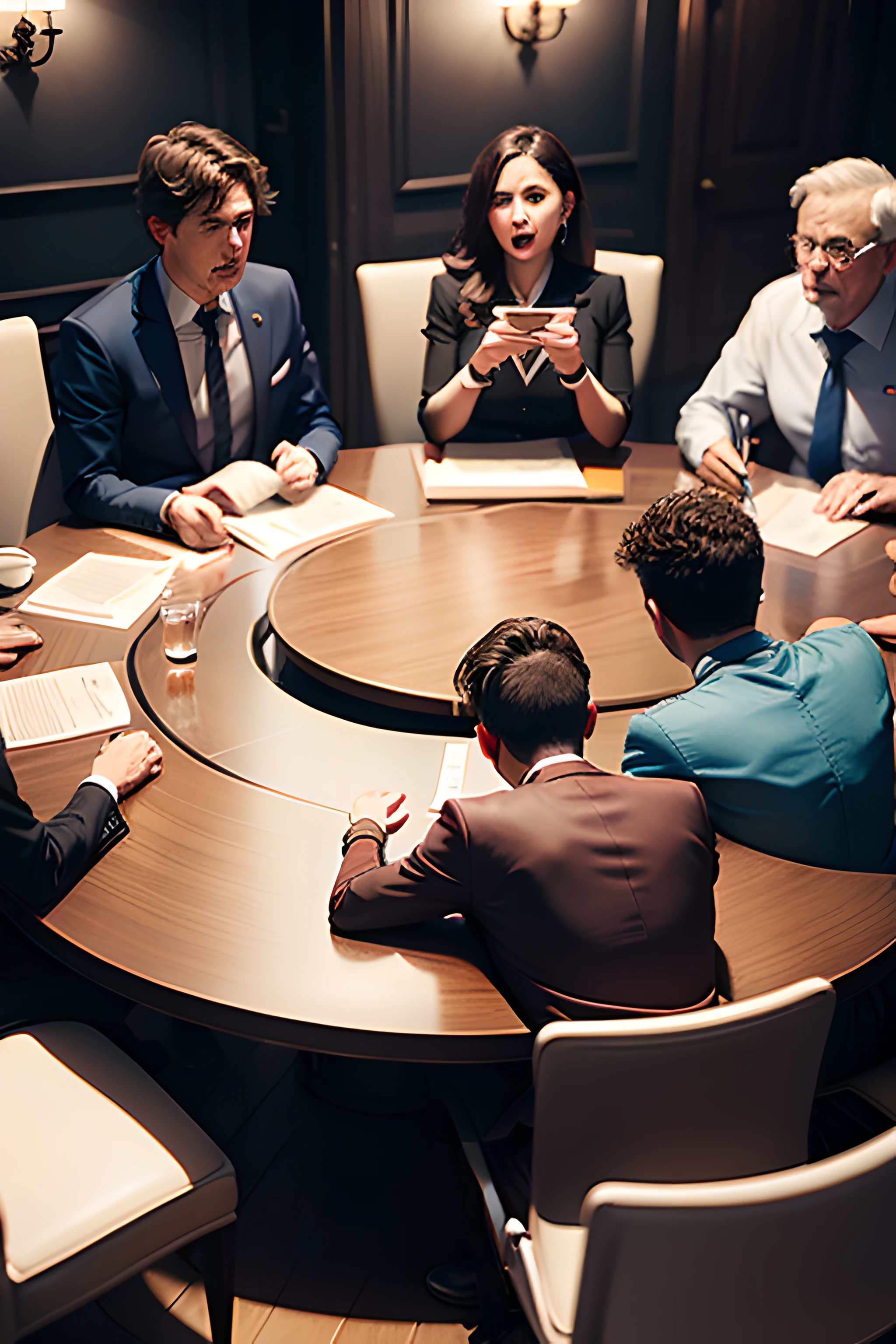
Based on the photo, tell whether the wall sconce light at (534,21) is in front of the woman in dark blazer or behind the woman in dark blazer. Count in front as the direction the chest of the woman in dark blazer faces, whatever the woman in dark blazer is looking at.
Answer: behind

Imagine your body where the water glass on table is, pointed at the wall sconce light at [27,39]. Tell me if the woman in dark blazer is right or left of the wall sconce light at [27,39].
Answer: right

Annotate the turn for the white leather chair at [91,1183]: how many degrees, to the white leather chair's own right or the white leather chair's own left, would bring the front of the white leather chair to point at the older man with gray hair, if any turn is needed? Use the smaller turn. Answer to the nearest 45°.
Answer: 0° — it already faces them

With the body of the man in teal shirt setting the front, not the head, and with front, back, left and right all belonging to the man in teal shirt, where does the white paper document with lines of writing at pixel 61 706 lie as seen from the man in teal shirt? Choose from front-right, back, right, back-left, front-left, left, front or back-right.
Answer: front-left

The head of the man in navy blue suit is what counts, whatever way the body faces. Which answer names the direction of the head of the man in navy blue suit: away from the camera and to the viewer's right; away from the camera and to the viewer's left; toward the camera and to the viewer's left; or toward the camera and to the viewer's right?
toward the camera and to the viewer's right

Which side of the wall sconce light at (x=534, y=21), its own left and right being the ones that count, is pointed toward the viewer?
front

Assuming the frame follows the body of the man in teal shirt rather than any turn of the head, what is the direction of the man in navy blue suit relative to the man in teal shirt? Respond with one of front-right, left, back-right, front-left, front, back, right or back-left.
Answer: front

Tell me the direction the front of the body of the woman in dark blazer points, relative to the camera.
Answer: toward the camera

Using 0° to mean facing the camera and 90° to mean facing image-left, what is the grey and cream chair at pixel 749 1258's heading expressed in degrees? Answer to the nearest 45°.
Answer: approximately 135°

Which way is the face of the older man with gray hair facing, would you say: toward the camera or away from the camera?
toward the camera

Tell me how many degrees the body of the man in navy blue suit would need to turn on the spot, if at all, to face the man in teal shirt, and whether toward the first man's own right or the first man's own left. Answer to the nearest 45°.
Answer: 0° — they already face them

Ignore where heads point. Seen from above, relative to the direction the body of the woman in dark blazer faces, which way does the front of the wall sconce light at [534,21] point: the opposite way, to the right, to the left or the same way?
the same way

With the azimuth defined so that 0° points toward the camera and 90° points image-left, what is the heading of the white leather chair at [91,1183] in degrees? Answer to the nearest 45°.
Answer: approximately 225°

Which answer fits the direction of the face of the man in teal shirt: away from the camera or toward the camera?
away from the camera

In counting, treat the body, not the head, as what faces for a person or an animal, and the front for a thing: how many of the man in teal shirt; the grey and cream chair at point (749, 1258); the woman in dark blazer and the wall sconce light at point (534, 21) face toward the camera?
2

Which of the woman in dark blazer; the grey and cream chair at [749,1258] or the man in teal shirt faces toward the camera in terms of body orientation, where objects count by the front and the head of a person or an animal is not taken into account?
the woman in dark blazer

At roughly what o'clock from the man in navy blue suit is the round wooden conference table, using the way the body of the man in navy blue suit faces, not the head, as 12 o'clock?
The round wooden conference table is roughly at 1 o'clock from the man in navy blue suit.

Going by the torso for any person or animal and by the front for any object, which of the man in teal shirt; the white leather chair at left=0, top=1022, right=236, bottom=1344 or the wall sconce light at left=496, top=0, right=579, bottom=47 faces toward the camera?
the wall sconce light
